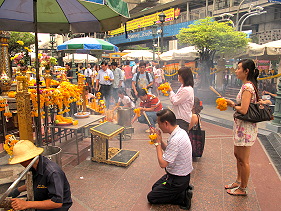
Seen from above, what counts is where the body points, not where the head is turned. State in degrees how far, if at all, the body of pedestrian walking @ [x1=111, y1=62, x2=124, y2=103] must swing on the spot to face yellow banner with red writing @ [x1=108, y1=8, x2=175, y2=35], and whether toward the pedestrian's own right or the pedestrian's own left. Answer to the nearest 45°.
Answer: approximately 135° to the pedestrian's own right

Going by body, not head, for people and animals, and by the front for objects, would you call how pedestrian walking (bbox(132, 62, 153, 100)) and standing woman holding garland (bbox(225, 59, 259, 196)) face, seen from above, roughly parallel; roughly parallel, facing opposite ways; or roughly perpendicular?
roughly perpendicular

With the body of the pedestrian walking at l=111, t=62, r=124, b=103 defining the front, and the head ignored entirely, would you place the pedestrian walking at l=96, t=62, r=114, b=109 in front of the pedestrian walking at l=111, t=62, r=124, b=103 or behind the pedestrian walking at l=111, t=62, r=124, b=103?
in front

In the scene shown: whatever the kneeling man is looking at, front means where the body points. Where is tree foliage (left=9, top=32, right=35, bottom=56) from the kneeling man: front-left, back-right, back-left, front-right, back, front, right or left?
front-right

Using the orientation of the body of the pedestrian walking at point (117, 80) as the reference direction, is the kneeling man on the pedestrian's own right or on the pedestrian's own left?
on the pedestrian's own left

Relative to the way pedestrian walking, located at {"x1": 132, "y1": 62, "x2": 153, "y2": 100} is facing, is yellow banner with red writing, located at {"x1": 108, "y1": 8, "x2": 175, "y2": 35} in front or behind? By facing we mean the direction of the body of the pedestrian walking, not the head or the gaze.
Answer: behind

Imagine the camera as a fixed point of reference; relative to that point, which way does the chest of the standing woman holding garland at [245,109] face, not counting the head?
to the viewer's left

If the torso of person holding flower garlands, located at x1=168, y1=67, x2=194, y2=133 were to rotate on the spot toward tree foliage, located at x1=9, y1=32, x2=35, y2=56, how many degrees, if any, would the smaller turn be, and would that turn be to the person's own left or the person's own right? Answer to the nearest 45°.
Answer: approximately 45° to the person's own right

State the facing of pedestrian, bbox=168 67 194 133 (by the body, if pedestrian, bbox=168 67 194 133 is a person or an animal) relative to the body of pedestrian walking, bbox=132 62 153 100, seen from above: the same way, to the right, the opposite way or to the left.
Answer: to the right

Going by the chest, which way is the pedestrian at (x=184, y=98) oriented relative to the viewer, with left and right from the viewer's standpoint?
facing to the left of the viewer

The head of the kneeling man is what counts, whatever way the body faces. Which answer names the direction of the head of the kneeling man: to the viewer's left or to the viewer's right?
to the viewer's left

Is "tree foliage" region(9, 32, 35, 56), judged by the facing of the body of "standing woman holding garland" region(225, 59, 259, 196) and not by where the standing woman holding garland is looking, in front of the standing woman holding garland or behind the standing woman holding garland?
in front

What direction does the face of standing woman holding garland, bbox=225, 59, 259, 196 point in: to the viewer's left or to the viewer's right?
to the viewer's left
